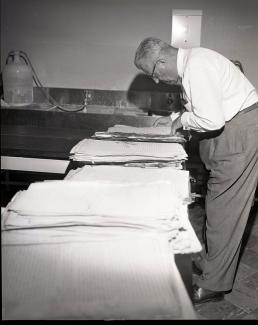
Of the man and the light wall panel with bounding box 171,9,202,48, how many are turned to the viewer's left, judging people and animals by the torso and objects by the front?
1

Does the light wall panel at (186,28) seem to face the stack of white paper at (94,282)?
yes

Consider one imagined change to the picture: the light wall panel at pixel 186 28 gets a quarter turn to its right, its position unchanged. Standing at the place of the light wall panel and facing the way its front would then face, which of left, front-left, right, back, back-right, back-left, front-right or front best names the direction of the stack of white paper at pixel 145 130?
left

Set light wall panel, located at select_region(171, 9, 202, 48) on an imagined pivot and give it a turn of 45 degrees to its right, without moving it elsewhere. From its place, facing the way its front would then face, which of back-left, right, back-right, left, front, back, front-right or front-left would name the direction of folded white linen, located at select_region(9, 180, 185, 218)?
front-left

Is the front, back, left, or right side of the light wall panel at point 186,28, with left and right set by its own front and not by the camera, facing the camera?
front

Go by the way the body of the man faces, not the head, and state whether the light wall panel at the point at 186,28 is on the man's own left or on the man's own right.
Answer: on the man's own right

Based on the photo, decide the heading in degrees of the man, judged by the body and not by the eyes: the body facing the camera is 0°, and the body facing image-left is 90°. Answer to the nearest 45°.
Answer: approximately 90°

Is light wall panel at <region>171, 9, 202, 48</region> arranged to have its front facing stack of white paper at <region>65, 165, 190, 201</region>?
yes

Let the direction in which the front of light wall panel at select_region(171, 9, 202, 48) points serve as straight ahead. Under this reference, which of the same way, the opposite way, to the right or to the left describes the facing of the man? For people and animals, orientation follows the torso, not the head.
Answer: to the right
